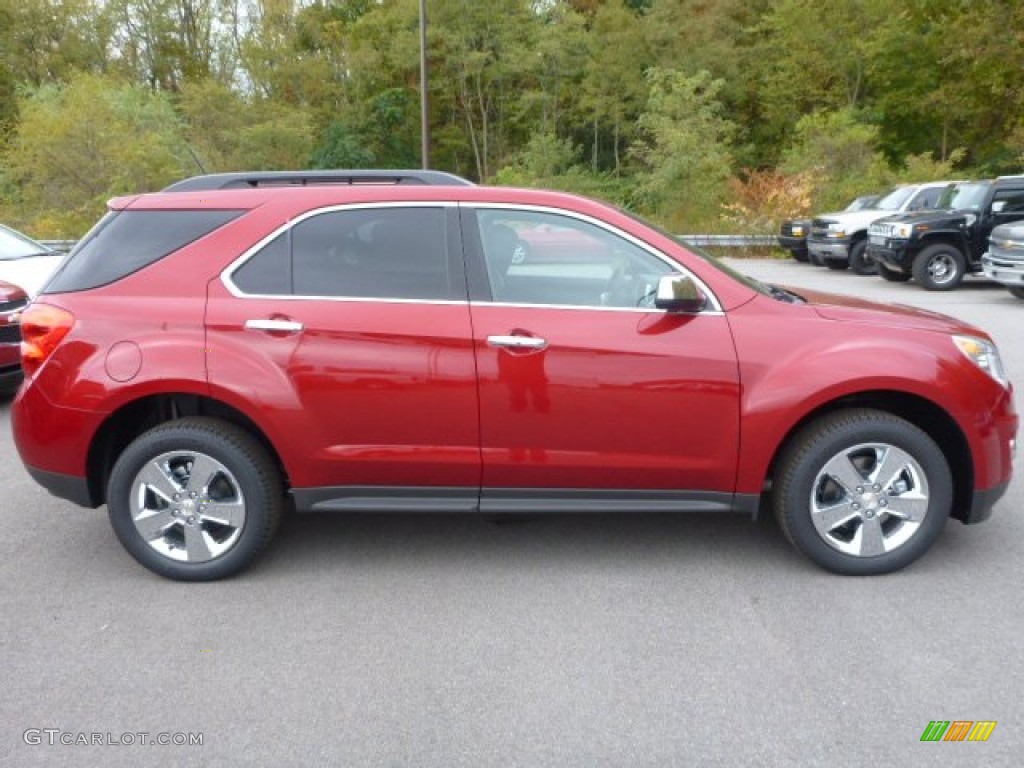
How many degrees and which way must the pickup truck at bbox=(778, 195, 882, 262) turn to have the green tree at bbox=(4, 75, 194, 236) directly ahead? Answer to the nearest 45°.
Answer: approximately 45° to its right

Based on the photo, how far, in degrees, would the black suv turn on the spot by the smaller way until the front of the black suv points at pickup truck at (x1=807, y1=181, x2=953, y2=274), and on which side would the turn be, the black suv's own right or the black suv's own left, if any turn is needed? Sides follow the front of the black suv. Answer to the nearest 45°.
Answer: approximately 90° to the black suv's own right

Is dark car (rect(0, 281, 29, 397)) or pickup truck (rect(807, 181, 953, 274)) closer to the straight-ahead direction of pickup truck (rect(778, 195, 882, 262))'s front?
the dark car

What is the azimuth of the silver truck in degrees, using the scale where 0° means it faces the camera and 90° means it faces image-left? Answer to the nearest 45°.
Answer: approximately 45°

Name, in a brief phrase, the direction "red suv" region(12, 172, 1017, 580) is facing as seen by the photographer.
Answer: facing to the right of the viewer

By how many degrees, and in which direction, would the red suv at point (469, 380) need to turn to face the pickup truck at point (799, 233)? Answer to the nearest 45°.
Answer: approximately 90° to its left

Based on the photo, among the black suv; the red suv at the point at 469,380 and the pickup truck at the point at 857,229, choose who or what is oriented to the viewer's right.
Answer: the red suv

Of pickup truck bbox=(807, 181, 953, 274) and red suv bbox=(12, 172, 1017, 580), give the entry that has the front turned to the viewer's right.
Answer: the red suv
